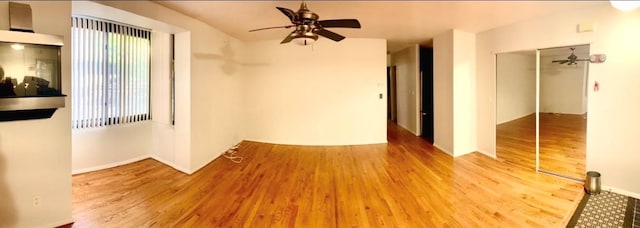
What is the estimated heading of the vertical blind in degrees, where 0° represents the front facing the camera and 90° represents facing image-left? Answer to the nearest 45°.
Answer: approximately 315°

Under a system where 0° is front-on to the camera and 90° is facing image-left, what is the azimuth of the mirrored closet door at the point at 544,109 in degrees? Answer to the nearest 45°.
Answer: approximately 45°

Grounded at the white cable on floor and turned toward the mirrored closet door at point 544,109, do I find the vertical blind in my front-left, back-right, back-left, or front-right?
back-right
